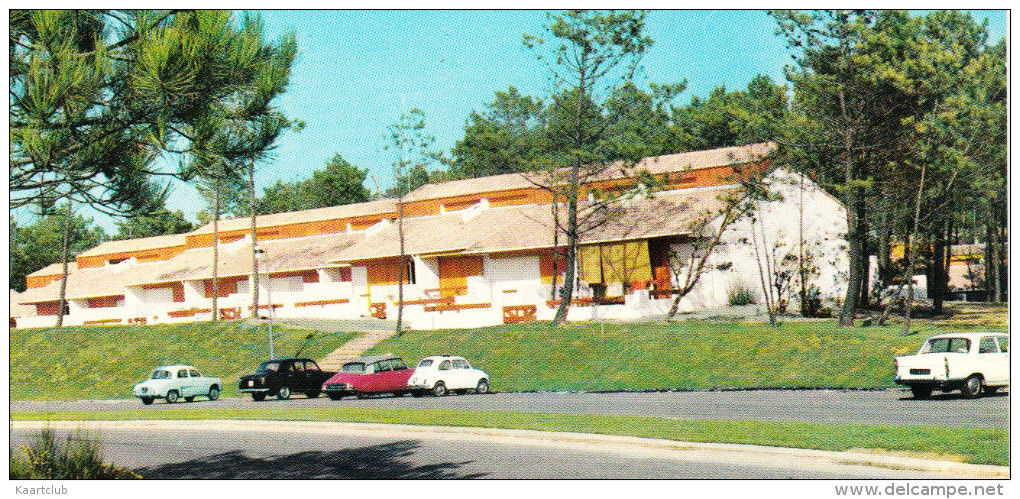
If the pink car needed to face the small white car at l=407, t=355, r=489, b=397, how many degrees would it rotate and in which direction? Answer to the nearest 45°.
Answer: approximately 135° to its left

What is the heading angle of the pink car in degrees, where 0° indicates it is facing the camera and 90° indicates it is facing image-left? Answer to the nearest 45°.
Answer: approximately 45°

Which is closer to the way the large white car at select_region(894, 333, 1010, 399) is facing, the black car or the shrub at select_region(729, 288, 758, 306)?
the shrub
